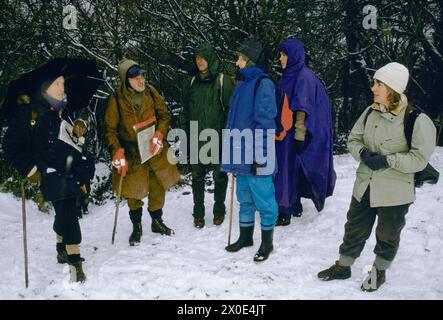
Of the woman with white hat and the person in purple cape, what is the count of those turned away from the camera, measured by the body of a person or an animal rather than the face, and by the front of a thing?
0

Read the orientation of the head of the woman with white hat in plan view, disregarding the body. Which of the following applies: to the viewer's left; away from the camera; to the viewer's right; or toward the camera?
to the viewer's left

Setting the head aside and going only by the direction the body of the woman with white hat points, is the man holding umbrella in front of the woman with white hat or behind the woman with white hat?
in front

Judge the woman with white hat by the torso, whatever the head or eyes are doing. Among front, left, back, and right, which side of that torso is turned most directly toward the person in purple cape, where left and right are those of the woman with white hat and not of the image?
right

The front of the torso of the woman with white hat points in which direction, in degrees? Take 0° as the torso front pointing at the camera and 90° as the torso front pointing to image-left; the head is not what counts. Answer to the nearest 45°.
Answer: approximately 45°

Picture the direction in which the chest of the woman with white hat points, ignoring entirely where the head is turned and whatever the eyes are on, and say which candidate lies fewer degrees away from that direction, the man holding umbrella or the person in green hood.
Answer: the man holding umbrella

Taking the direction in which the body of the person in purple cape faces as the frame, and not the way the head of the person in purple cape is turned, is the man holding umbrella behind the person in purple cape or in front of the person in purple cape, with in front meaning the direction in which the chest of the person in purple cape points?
in front
